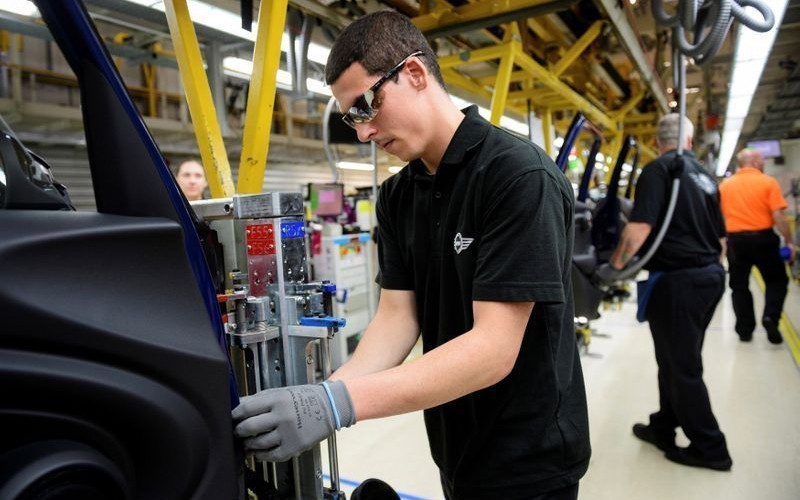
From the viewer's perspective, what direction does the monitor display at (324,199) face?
toward the camera

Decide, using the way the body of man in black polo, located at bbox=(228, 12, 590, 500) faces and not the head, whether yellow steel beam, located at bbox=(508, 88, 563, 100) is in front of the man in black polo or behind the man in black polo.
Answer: behind

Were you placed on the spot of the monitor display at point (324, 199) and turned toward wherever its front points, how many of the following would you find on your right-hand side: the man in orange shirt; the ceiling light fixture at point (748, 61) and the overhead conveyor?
0

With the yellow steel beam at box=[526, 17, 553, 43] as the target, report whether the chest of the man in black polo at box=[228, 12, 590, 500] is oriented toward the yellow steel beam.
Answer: no

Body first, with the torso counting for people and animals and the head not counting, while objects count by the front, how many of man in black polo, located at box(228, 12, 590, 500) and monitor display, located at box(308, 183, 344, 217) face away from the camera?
0

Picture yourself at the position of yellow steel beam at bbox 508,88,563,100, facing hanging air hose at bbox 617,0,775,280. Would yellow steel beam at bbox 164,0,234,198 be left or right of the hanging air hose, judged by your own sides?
right

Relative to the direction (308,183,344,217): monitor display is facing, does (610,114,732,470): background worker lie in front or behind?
in front

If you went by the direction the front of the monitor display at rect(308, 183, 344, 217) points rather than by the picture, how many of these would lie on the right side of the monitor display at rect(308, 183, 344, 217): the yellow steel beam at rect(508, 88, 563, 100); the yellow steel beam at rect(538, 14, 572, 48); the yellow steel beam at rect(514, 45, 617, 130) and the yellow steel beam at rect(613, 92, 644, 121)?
0

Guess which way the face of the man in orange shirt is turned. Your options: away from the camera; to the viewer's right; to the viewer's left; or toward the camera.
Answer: away from the camera

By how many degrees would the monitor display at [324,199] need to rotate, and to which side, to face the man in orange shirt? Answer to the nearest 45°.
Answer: approximately 90° to its left

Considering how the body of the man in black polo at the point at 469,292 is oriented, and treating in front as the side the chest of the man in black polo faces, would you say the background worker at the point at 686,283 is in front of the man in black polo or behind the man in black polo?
behind

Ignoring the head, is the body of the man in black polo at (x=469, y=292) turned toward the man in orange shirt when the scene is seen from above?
no
